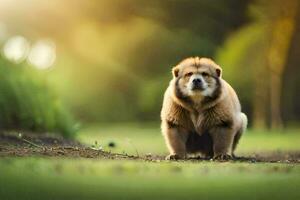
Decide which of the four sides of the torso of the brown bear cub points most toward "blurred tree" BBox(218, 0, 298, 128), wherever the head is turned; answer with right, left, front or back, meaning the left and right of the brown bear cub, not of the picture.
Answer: back

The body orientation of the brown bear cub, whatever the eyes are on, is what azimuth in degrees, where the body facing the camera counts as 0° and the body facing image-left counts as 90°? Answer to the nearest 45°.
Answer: approximately 0°
